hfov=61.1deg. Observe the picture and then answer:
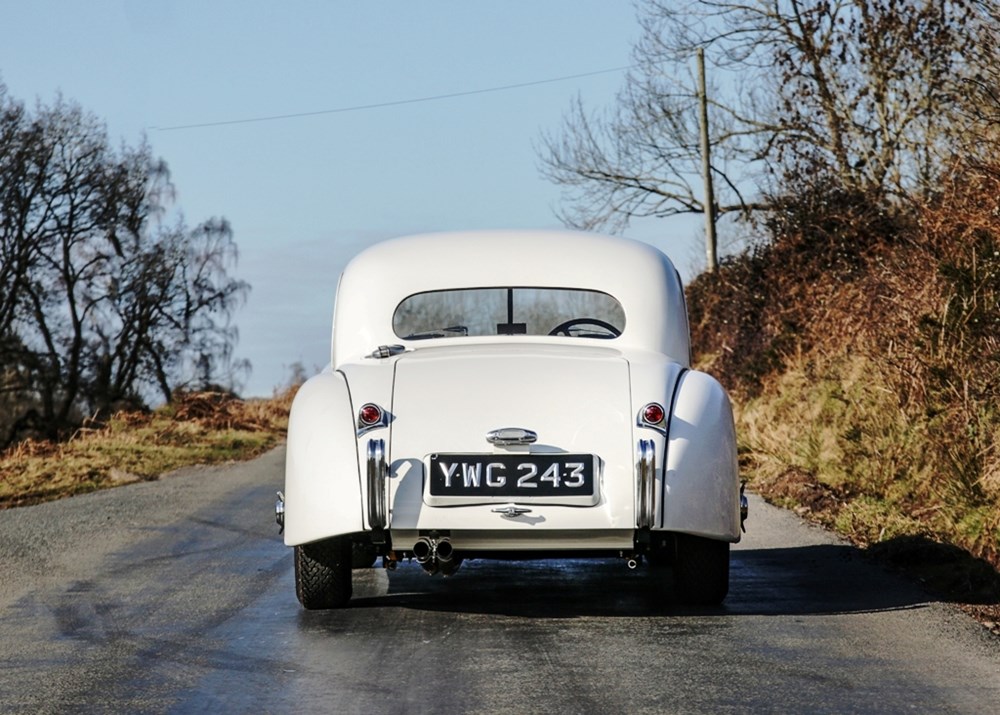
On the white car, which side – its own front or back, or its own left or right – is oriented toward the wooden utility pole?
front

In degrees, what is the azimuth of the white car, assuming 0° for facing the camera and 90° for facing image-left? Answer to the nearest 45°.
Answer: approximately 180°
